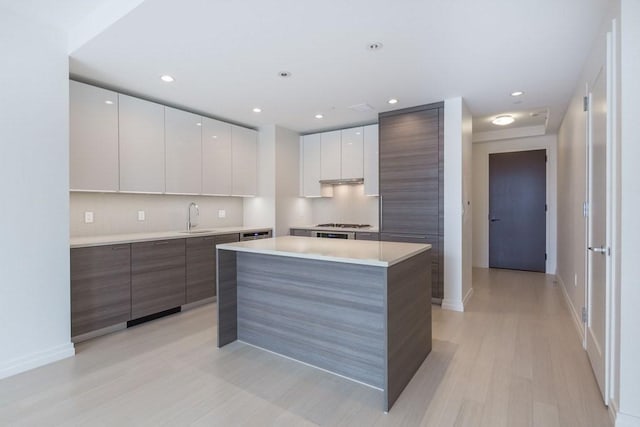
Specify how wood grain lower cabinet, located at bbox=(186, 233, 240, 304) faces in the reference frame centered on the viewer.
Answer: facing the viewer and to the right of the viewer

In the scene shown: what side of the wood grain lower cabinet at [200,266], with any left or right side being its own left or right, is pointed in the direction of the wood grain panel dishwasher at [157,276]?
right

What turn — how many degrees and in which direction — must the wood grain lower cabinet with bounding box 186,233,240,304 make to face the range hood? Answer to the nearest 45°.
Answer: approximately 45° to its left

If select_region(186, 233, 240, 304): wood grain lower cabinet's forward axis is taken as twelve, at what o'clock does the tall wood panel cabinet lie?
The tall wood panel cabinet is roughly at 11 o'clock from the wood grain lower cabinet.

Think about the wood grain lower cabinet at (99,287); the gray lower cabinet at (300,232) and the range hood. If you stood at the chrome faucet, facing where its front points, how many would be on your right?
1

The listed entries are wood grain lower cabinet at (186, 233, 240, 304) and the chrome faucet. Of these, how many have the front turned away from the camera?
0

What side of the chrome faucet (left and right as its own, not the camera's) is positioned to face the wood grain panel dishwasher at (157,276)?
right

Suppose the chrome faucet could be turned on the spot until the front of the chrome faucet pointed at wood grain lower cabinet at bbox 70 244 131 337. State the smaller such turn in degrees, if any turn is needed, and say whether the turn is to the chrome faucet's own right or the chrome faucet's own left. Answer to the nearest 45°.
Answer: approximately 90° to the chrome faucet's own right
